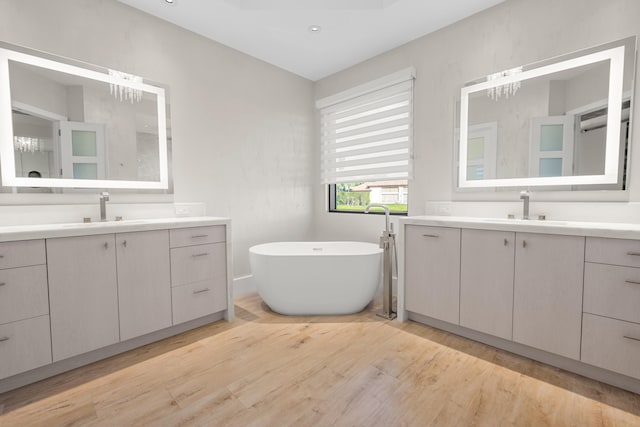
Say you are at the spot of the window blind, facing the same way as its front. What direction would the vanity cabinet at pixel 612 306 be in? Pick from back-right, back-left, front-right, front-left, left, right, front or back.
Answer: left

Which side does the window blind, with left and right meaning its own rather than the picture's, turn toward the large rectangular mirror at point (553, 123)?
left

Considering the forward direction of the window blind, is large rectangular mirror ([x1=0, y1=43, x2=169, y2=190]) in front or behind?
in front

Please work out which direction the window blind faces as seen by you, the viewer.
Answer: facing the viewer and to the left of the viewer

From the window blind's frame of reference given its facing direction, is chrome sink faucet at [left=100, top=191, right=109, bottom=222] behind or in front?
in front

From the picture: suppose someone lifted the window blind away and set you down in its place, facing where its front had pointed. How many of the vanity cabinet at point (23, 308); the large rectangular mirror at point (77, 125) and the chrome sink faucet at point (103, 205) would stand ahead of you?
3

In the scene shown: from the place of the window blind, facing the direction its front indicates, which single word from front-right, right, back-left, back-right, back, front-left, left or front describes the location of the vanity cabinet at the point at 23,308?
front

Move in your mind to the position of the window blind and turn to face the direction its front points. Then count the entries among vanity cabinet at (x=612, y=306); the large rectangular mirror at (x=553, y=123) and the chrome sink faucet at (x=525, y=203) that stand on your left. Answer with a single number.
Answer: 3
